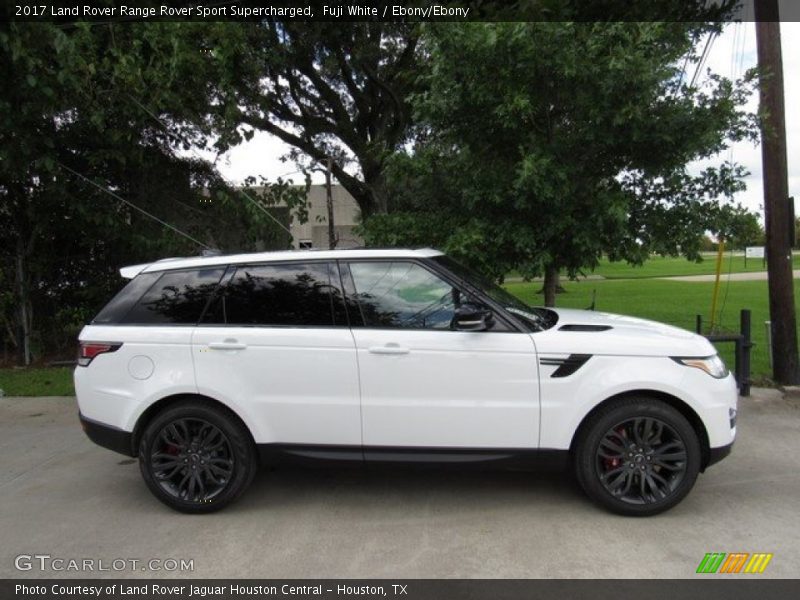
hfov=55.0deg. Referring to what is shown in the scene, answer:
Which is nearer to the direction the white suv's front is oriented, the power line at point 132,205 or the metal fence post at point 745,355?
the metal fence post

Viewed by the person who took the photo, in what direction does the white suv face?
facing to the right of the viewer
